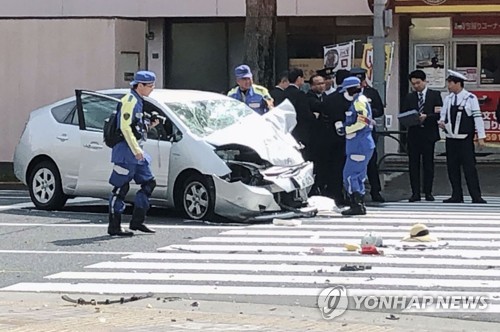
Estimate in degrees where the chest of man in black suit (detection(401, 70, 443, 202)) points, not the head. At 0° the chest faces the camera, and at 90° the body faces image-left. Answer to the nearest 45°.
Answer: approximately 0°

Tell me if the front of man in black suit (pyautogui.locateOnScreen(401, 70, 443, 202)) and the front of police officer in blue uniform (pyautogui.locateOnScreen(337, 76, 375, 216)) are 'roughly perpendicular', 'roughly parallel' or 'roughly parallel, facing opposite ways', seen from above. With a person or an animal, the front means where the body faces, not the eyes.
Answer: roughly perpendicular

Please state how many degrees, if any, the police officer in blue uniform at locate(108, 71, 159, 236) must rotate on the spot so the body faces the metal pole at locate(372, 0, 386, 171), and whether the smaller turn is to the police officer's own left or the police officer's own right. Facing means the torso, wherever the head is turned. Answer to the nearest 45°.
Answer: approximately 45° to the police officer's own left

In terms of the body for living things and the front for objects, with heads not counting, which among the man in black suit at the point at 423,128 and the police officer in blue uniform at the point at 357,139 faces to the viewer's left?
the police officer in blue uniform

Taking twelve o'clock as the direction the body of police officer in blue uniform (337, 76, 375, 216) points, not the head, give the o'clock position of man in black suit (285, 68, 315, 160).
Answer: The man in black suit is roughly at 2 o'clock from the police officer in blue uniform.

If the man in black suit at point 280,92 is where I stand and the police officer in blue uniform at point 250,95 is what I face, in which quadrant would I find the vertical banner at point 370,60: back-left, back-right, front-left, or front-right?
back-right

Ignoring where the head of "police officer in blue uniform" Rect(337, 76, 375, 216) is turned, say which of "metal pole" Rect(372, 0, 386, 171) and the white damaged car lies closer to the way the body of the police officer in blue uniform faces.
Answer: the white damaged car

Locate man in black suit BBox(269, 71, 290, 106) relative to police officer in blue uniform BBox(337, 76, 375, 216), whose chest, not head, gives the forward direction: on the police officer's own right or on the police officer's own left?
on the police officer's own right

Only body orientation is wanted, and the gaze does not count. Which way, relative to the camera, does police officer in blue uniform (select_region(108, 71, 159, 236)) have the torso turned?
to the viewer's right

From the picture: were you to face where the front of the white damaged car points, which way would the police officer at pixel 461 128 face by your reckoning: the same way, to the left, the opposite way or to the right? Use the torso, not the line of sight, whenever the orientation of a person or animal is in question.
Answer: to the right
